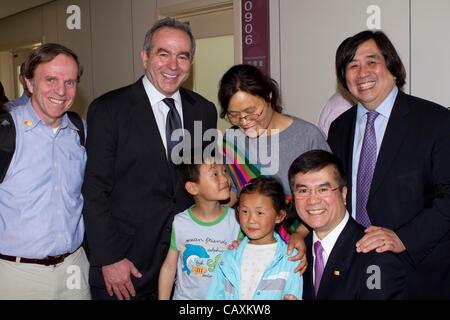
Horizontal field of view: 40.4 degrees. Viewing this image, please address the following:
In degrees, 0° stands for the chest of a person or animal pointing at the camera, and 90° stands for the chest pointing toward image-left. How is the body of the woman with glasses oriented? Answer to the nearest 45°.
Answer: approximately 45°

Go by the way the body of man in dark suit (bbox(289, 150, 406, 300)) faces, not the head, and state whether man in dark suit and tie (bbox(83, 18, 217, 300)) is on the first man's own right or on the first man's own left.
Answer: on the first man's own right

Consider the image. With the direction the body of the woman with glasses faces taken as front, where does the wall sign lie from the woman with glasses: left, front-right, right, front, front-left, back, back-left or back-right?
back-right

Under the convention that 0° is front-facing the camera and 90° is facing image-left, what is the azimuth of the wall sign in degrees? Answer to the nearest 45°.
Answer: approximately 0°

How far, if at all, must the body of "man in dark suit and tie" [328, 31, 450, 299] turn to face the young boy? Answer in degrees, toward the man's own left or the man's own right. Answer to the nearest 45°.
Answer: approximately 45° to the man's own right

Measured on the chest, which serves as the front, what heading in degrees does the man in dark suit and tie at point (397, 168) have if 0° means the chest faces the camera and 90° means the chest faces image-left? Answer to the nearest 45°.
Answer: approximately 45°

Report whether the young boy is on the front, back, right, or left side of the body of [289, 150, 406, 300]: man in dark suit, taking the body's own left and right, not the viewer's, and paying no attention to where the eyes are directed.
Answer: right
